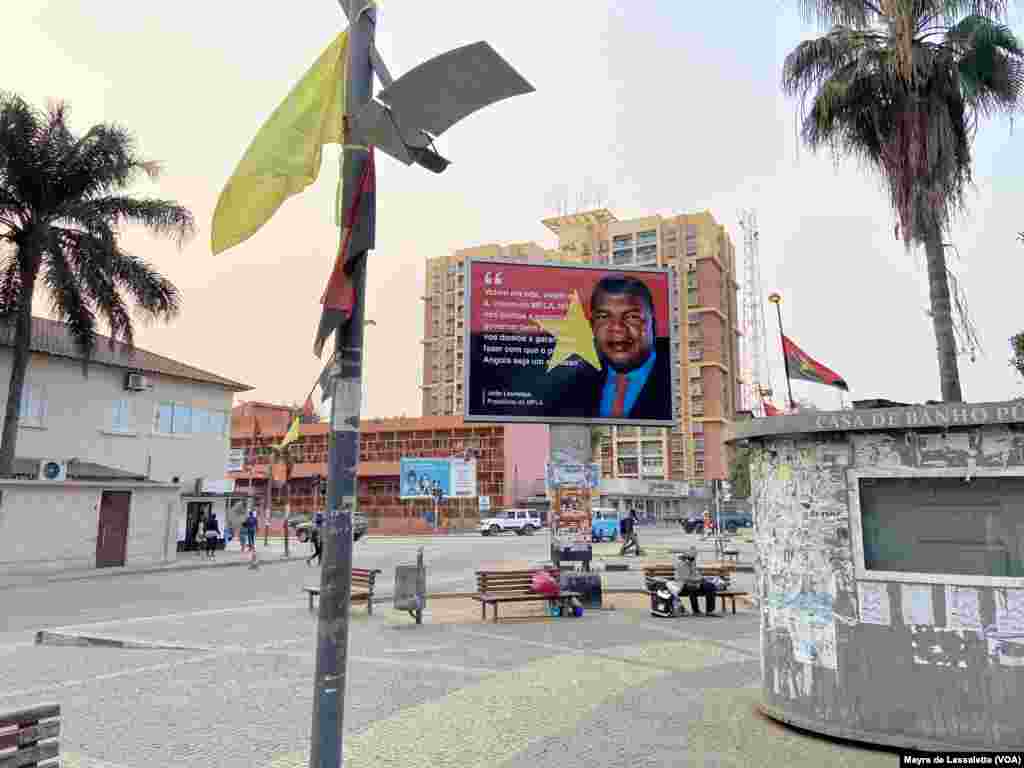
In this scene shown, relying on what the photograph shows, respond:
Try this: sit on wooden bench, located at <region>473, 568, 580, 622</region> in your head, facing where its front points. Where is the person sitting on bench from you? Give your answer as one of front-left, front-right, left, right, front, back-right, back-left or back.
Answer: left

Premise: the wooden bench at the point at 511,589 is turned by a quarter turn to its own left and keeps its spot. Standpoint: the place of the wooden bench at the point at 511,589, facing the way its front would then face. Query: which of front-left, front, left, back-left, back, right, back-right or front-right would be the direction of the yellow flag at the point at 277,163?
right

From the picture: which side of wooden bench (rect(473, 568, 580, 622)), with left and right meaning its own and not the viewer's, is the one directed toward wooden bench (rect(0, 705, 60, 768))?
front

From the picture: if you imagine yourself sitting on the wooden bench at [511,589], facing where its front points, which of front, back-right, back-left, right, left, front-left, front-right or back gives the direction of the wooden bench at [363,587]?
right

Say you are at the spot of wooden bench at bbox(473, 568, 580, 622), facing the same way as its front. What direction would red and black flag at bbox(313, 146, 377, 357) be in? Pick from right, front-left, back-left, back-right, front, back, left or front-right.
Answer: front

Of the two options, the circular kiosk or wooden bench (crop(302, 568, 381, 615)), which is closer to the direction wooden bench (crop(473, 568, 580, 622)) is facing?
the circular kiosk

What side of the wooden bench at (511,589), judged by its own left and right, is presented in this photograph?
front

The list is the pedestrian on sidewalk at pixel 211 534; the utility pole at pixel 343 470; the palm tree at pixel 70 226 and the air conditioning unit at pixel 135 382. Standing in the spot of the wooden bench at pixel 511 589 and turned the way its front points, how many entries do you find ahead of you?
1

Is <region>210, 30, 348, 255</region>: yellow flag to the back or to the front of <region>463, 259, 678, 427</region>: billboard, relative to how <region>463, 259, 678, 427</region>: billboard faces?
to the front

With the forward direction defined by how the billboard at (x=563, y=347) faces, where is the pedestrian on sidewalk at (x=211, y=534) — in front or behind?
behind

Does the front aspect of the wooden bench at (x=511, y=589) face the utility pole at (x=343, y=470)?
yes

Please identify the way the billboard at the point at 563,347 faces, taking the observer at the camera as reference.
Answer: facing the viewer

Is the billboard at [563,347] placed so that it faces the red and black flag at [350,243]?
yes

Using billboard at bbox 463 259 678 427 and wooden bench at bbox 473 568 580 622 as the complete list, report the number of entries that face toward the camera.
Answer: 2
